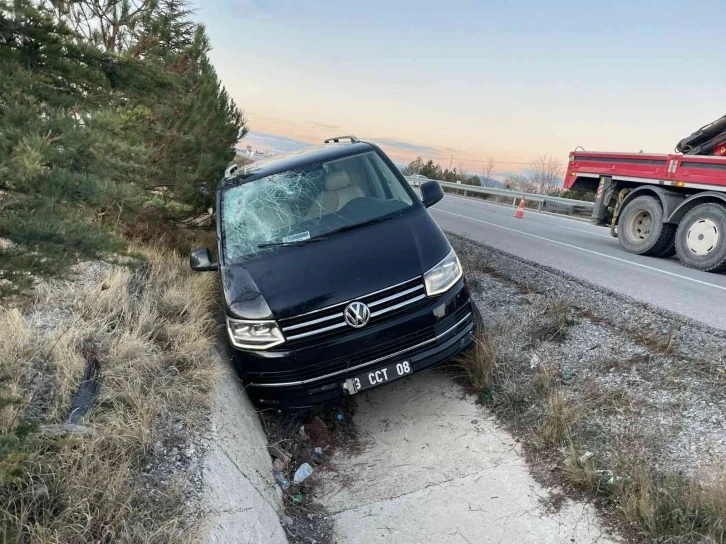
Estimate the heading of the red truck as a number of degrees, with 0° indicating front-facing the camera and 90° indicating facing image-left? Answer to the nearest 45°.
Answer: approximately 315°

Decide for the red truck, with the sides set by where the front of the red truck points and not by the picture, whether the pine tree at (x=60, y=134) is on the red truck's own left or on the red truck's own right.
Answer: on the red truck's own right

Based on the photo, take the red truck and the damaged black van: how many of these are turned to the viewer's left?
0

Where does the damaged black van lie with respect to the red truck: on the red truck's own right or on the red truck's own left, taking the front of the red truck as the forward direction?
on the red truck's own right

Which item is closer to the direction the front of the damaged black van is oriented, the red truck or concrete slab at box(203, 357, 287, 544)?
the concrete slab

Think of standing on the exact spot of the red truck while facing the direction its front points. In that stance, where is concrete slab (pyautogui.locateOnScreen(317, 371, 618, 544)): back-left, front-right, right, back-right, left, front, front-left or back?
front-right

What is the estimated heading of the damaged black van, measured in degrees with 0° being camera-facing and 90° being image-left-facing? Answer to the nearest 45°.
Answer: approximately 0°

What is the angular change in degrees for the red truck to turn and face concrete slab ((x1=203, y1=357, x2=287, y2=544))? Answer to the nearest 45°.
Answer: approximately 45° to its right

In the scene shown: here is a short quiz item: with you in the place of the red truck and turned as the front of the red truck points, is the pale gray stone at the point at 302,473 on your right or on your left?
on your right
